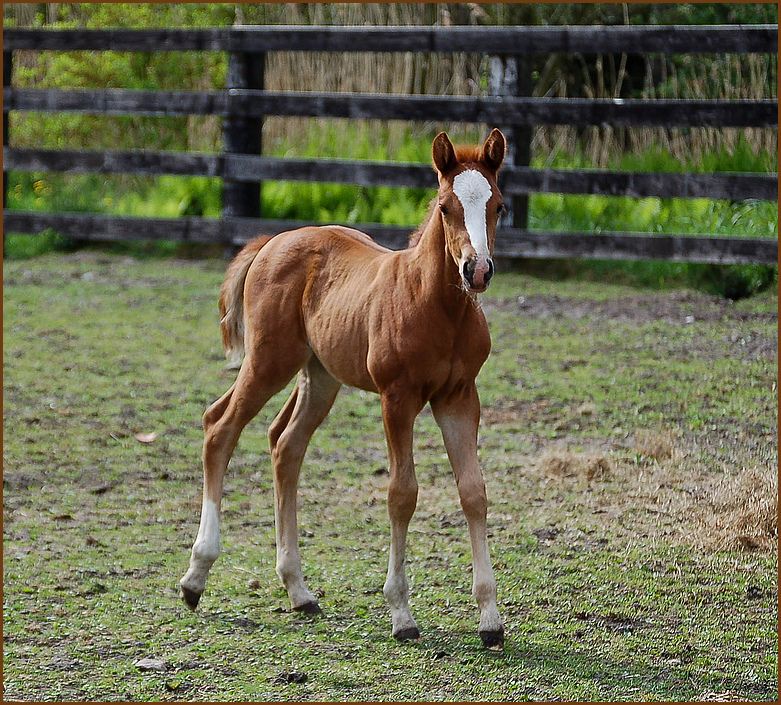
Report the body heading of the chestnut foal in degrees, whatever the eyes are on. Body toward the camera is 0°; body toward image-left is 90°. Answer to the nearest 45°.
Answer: approximately 315°

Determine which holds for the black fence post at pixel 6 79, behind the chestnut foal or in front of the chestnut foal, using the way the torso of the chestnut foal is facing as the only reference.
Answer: behind
